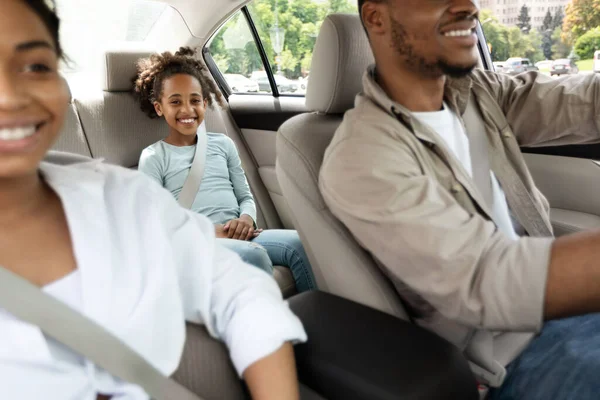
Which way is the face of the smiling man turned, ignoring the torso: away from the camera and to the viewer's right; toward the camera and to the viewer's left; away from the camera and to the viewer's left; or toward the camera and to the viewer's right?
toward the camera and to the viewer's right

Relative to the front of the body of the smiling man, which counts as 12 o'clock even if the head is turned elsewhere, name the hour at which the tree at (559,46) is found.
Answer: The tree is roughly at 8 o'clock from the smiling man.

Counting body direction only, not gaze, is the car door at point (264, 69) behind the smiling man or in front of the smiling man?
behind

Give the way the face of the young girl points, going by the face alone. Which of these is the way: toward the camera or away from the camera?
toward the camera

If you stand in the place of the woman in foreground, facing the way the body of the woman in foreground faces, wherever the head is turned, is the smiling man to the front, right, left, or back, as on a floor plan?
left

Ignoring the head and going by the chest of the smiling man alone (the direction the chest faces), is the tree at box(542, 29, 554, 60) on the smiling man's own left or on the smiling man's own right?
on the smiling man's own left

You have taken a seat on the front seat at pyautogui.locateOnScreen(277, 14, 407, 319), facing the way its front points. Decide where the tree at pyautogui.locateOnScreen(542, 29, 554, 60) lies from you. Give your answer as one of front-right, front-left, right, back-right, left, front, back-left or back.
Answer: left

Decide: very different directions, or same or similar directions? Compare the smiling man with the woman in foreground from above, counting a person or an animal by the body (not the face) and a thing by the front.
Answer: same or similar directions

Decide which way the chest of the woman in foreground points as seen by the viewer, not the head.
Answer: toward the camera

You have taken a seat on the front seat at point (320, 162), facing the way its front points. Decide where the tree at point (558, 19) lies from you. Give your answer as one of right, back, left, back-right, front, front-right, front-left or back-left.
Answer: left

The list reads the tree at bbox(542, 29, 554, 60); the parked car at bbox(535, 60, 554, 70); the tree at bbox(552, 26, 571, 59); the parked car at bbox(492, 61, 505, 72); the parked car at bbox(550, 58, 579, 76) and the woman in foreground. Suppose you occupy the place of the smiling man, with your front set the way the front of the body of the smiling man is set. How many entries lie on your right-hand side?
1

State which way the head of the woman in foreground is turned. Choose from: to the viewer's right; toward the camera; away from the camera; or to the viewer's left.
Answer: toward the camera

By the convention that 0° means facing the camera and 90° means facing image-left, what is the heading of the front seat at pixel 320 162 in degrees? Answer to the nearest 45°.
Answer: approximately 315°

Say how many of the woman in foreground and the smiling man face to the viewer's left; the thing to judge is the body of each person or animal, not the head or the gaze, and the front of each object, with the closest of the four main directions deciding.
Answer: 0

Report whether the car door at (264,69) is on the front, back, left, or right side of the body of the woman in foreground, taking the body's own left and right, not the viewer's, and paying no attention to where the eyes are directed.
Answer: back

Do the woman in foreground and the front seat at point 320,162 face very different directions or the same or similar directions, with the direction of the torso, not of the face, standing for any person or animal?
same or similar directions

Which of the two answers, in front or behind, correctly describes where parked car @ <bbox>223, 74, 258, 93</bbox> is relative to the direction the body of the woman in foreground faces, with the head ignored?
behind

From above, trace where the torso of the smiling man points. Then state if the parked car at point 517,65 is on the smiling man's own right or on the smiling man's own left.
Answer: on the smiling man's own left
